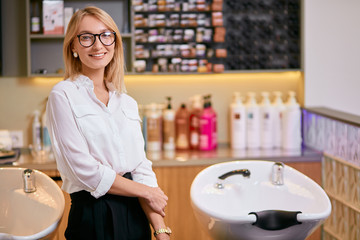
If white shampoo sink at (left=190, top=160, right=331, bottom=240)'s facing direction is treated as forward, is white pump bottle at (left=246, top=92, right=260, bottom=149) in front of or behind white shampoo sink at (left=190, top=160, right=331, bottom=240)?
behind

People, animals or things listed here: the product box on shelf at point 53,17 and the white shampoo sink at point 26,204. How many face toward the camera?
2

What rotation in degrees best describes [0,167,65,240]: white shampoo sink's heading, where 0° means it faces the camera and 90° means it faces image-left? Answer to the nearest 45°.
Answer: approximately 0°

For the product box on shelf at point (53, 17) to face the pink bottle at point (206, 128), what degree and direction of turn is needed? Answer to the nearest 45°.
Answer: approximately 90° to its left

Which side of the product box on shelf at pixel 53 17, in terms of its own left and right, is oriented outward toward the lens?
front

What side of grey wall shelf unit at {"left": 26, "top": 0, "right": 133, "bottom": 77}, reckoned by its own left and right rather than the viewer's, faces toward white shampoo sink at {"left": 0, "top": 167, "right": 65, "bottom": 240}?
front

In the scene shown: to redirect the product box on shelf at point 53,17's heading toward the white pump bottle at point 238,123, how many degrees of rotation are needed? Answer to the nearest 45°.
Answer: approximately 90° to its left

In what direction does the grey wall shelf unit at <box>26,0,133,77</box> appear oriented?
toward the camera

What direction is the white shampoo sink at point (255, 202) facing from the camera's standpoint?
toward the camera
